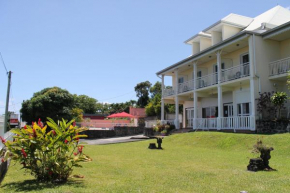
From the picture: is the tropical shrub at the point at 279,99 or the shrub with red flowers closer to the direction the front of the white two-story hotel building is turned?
the shrub with red flowers

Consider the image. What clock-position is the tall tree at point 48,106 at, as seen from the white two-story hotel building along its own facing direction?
The tall tree is roughly at 2 o'clock from the white two-story hotel building.

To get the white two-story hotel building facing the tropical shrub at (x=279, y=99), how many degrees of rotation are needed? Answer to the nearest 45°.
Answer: approximately 90° to its left

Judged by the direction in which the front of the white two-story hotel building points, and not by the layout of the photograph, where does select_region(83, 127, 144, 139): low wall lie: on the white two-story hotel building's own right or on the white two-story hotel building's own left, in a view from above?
on the white two-story hotel building's own right

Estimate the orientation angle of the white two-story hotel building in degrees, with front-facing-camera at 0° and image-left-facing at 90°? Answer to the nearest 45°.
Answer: approximately 45°

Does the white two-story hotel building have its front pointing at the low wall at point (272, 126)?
no

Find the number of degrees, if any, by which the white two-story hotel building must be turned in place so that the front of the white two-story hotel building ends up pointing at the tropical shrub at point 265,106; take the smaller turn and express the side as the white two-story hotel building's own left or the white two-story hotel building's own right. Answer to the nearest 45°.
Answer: approximately 90° to the white two-story hotel building's own left

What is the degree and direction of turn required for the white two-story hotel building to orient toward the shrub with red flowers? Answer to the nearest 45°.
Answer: approximately 45° to its left
